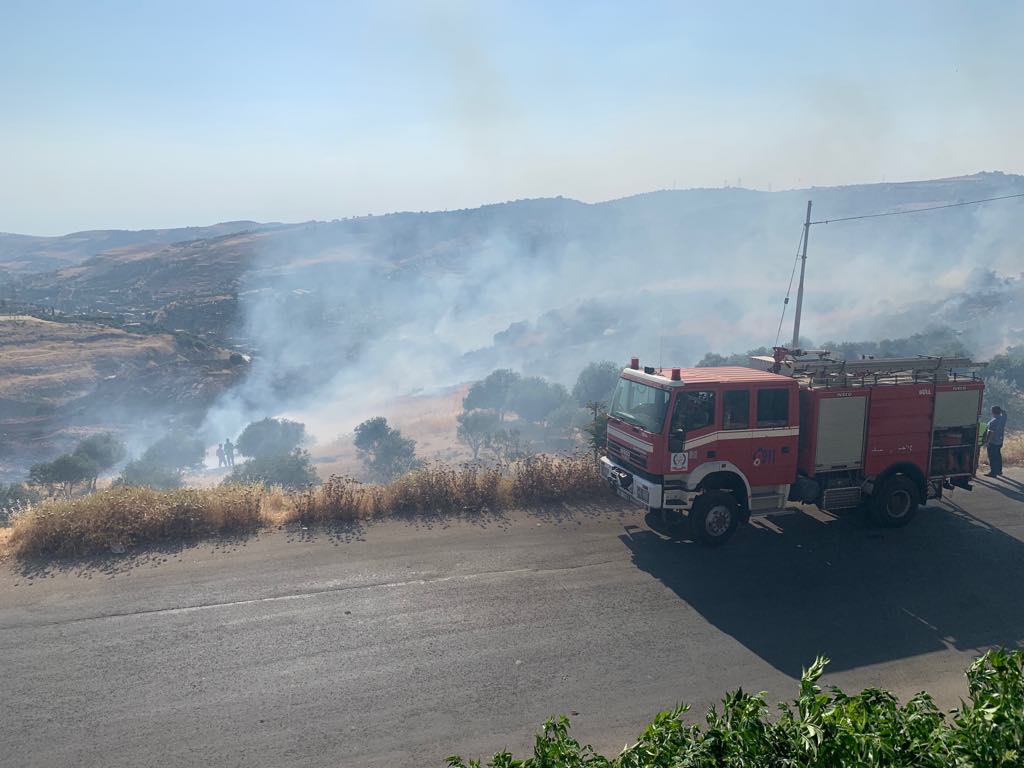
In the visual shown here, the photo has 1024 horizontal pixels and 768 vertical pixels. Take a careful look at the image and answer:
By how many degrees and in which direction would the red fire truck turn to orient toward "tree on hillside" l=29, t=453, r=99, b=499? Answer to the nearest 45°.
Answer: approximately 45° to its right

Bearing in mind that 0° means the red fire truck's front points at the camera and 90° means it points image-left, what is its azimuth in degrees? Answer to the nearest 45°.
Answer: approximately 45°

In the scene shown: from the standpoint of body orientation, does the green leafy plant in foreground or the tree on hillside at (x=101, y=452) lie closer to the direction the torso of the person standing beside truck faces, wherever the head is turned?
the tree on hillside

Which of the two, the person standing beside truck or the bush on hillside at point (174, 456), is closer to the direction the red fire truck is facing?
the bush on hillside

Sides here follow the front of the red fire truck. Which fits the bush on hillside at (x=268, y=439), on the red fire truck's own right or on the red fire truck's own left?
on the red fire truck's own right
